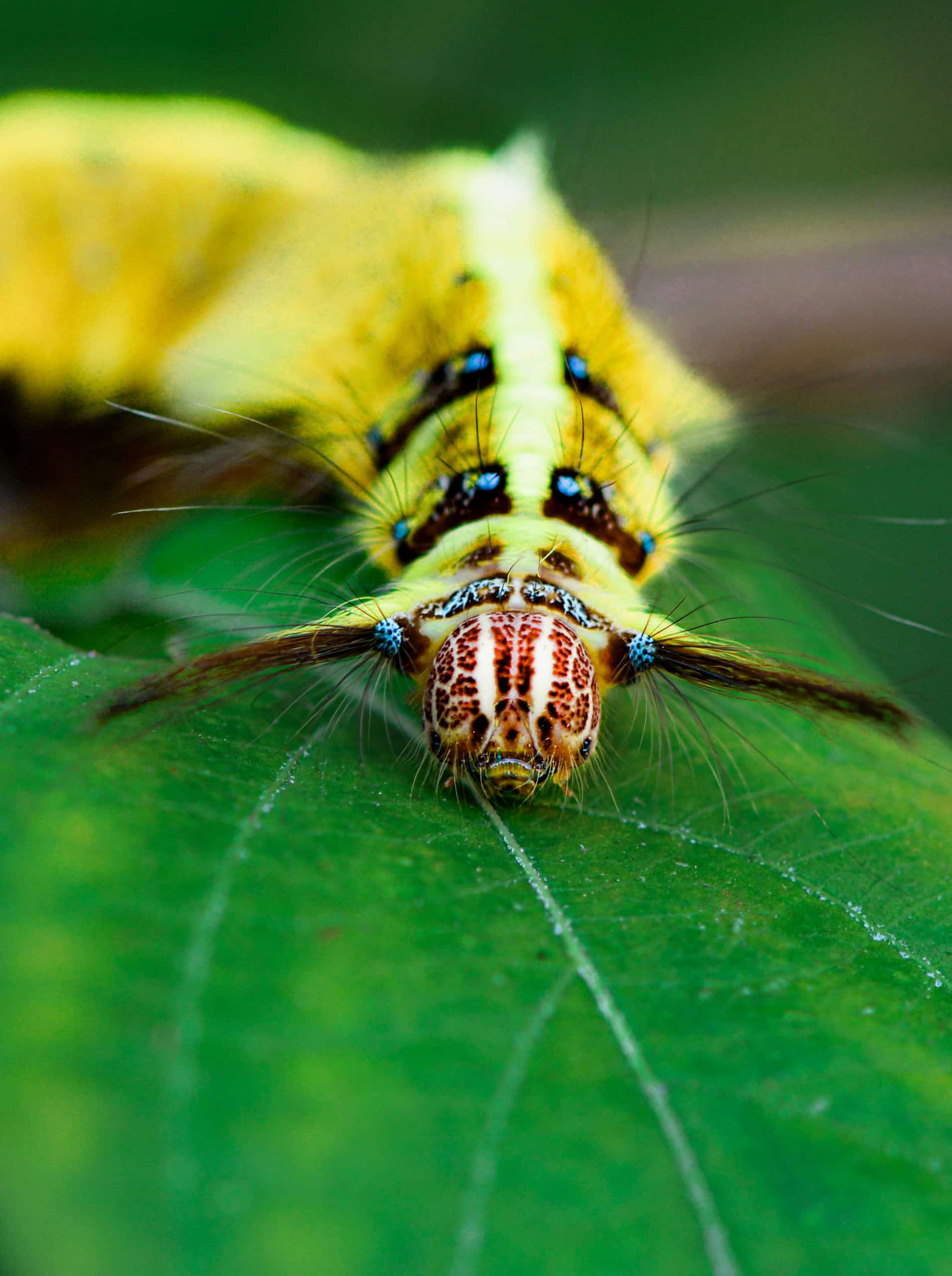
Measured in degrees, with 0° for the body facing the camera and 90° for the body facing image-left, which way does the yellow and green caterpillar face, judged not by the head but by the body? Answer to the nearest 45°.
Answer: approximately 0°
